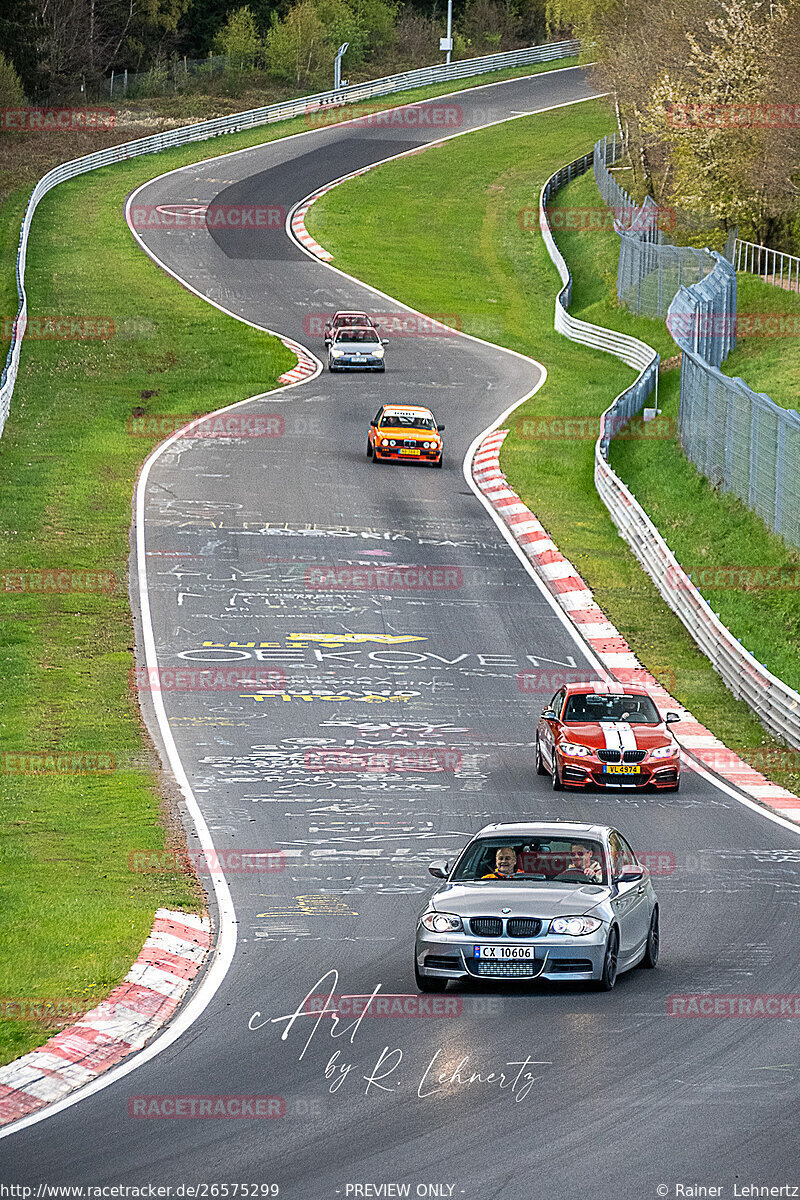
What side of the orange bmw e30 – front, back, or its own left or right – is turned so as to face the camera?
front

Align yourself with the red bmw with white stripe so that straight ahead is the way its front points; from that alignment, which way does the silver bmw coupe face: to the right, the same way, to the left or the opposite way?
the same way

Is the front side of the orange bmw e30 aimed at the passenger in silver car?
yes

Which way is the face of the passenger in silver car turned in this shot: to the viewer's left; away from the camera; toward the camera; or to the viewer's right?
toward the camera

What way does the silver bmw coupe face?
toward the camera

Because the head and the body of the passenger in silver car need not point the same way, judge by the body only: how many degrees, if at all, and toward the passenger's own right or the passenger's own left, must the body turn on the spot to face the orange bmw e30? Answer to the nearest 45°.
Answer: approximately 180°

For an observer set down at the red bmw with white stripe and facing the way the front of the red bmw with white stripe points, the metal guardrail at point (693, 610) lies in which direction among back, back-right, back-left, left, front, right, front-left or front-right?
back

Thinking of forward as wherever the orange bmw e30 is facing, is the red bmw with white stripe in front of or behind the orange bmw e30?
in front

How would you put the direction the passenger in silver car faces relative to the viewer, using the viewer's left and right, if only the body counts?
facing the viewer

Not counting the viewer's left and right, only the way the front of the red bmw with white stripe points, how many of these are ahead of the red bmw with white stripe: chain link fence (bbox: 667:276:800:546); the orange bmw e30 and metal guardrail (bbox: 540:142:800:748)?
0

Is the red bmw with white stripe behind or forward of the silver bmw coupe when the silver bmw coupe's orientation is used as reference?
behind

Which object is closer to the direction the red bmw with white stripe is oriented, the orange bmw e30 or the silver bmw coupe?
the silver bmw coupe

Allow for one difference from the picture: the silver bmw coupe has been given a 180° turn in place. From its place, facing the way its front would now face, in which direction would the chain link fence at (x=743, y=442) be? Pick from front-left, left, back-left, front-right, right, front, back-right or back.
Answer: front

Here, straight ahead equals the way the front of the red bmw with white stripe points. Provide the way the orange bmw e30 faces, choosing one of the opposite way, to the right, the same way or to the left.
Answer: the same way

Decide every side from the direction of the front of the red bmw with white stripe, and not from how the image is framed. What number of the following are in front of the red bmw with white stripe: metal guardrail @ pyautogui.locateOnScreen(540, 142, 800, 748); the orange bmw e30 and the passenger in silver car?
1

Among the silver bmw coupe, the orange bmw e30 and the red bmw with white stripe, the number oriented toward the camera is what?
3

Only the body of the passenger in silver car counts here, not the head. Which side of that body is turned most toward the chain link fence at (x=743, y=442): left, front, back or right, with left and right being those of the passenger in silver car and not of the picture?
back
